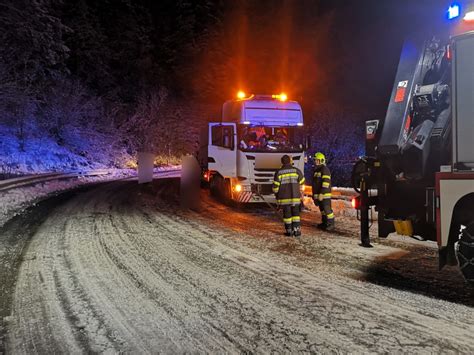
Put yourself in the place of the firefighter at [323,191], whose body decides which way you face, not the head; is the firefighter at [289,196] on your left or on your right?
on your left

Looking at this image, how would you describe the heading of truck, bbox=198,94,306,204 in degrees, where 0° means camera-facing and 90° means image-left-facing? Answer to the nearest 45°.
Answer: approximately 315°

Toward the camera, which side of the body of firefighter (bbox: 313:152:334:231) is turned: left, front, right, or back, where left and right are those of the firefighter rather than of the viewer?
left

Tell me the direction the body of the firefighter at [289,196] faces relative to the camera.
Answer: away from the camera

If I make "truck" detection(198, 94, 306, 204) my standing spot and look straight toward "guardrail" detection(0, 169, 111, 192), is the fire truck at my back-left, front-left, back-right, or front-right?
back-left

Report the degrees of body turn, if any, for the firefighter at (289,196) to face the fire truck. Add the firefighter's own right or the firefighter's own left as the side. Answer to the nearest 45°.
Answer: approximately 135° to the firefighter's own right

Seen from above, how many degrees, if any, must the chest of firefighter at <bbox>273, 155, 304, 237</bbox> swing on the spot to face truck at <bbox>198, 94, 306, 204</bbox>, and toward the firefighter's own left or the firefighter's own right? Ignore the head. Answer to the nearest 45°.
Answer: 0° — they already face it

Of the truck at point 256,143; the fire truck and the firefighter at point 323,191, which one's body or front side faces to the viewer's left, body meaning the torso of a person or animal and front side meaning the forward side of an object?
the firefighter

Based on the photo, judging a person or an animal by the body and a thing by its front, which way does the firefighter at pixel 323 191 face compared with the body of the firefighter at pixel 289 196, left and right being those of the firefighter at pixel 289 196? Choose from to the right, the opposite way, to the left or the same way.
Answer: to the left

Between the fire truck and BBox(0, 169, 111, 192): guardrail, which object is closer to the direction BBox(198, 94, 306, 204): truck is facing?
the fire truck

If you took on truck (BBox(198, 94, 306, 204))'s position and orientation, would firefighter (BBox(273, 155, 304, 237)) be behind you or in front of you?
in front
